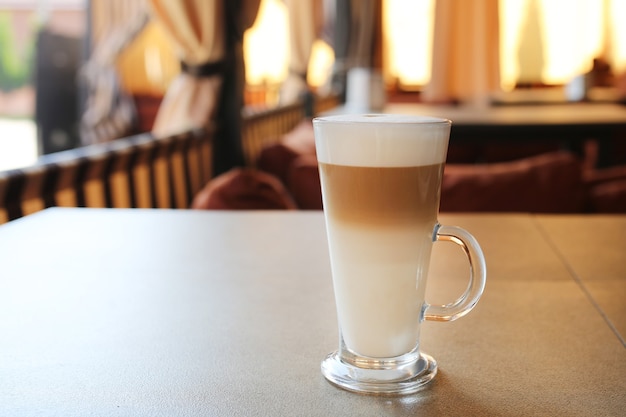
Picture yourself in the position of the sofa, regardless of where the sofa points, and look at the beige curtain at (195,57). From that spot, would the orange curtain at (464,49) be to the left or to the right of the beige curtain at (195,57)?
right

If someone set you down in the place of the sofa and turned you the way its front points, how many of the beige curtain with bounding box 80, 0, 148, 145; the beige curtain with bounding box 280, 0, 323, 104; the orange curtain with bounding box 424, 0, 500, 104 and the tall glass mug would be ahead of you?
1

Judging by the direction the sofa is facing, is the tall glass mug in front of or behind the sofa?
in front

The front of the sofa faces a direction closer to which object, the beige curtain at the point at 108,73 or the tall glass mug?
the tall glass mug

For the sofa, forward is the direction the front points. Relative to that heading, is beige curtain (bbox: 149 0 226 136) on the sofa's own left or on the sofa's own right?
on the sofa's own right

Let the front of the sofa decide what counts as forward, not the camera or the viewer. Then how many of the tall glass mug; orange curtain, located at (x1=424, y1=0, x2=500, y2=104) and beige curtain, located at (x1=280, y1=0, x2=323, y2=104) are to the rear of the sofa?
2

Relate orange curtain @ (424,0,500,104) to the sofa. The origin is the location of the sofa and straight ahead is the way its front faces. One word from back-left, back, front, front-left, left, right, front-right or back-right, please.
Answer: back

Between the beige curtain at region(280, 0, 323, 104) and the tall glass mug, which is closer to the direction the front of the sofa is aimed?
the tall glass mug

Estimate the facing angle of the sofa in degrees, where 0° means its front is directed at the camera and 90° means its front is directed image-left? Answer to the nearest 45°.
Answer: approximately 0°

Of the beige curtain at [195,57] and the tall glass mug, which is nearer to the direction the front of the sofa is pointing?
the tall glass mug

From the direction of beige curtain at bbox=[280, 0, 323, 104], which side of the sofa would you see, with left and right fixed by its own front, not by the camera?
back

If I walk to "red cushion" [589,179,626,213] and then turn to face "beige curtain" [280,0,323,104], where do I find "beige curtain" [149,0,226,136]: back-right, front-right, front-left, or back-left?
front-left

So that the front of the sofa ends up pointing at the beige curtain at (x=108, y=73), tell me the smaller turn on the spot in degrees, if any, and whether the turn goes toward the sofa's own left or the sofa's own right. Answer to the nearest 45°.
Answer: approximately 135° to the sofa's own right

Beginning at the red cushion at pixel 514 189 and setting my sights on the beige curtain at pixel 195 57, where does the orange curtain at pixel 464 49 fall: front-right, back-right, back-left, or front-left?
front-right
